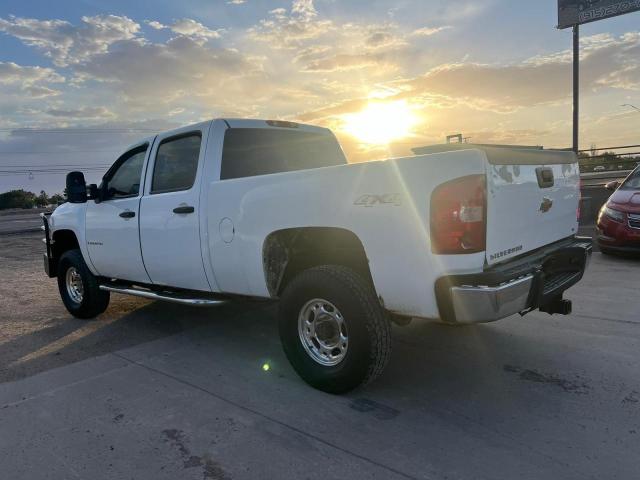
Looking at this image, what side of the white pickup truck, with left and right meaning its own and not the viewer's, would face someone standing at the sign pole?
right

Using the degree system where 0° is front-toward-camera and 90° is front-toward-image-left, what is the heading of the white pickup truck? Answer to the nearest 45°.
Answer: approximately 135°

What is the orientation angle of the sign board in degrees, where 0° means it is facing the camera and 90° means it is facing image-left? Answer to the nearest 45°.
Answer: approximately 45°
